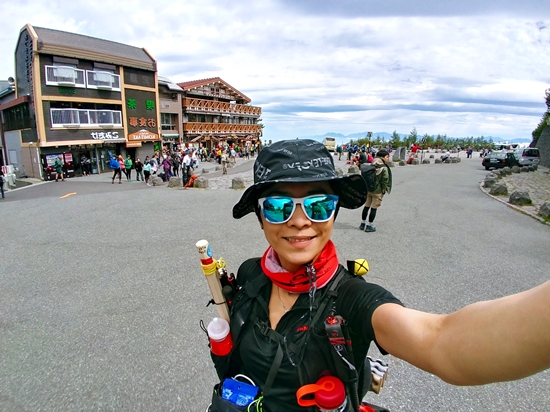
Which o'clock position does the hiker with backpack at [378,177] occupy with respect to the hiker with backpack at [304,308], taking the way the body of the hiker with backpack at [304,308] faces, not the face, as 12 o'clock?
the hiker with backpack at [378,177] is roughly at 6 o'clock from the hiker with backpack at [304,308].

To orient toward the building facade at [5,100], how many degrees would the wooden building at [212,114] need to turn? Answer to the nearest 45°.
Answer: approximately 90° to its right

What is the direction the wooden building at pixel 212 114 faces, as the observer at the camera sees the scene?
facing the viewer and to the right of the viewer

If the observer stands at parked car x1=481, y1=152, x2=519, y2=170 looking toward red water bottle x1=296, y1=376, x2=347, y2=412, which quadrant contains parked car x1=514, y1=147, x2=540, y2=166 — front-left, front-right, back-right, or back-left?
back-left

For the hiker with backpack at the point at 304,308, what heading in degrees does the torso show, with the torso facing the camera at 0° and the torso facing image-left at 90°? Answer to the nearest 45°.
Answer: approximately 0°

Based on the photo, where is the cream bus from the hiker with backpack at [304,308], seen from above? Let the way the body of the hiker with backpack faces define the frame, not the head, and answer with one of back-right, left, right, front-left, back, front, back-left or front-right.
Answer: back
